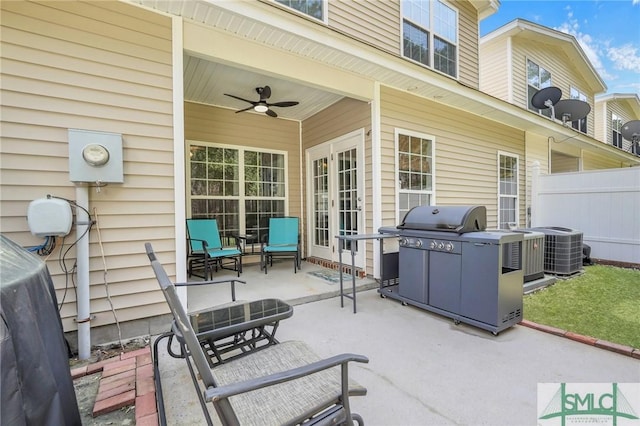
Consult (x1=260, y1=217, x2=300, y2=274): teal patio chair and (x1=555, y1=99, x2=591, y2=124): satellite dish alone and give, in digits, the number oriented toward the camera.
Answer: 1

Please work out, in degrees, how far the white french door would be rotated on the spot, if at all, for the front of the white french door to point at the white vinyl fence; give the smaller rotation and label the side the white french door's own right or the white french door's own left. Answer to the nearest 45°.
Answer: approximately 135° to the white french door's own left

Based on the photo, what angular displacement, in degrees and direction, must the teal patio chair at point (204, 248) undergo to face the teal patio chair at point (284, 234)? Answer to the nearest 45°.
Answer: approximately 45° to its left

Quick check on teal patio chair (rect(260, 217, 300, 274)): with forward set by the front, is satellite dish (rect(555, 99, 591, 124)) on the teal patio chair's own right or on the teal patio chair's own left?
on the teal patio chair's own left

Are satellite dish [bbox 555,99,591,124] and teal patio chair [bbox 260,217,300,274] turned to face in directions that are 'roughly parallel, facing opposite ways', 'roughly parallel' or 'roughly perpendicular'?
roughly perpendicular

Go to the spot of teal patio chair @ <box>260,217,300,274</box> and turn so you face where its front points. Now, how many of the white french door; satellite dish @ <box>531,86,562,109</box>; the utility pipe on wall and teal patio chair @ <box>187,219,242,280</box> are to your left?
2
